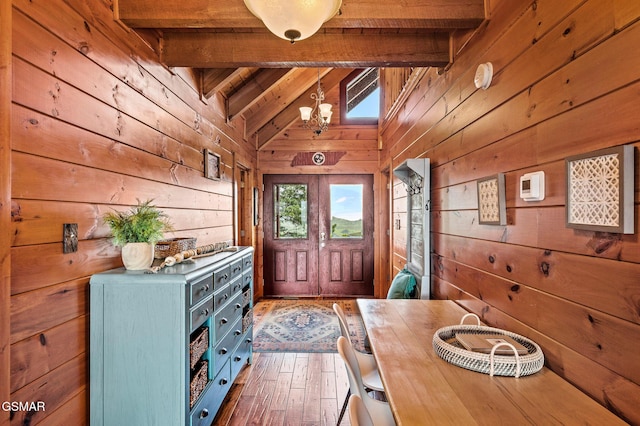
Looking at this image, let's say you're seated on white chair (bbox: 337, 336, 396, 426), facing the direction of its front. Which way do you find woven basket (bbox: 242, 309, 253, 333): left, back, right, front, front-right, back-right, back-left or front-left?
back-left

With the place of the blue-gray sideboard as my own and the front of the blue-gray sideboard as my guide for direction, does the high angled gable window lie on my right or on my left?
on my left

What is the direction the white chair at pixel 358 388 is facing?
to the viewer's right

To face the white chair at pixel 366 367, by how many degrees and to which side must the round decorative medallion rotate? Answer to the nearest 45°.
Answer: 0° — it already faces it

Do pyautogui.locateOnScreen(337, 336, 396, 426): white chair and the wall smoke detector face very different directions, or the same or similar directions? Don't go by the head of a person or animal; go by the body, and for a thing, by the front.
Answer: very different directions

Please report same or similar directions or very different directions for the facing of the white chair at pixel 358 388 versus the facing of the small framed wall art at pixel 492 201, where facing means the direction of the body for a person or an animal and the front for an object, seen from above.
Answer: very different directions

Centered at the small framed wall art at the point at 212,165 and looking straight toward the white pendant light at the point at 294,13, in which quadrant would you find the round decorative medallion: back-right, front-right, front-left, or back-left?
back-left

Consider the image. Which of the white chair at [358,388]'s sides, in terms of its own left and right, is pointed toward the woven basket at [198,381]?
back

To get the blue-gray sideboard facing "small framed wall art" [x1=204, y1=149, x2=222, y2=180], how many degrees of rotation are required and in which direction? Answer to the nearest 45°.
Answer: approximately 135° to its left

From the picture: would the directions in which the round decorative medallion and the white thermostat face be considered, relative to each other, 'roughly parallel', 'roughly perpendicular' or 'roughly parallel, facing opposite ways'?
roughly perpendicular

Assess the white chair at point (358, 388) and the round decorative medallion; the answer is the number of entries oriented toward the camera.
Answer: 1
